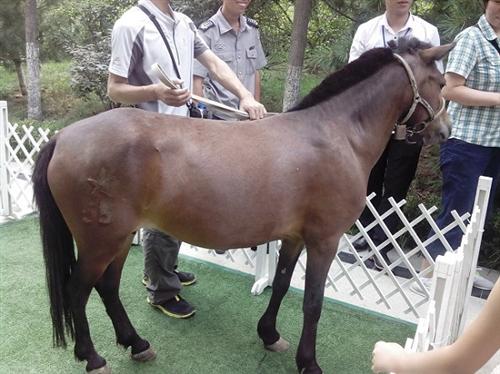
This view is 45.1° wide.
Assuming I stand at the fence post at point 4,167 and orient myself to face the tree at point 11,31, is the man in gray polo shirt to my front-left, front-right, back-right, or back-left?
back-right

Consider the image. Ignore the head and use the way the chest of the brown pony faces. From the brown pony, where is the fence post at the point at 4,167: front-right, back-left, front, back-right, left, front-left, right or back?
back-left

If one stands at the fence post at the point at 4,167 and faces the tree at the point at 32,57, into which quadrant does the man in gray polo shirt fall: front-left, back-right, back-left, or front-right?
back-right

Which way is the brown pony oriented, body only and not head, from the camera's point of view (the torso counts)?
to the viewer's right

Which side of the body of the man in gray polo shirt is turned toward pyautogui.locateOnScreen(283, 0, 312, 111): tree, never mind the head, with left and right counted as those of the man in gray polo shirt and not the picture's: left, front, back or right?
left

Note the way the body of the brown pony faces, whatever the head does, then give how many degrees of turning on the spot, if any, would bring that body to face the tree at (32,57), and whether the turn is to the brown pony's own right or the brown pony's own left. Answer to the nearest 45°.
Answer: approximately 135° to the brown pony's own left

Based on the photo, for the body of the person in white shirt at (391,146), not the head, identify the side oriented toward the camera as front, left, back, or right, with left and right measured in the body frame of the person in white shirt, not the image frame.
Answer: front

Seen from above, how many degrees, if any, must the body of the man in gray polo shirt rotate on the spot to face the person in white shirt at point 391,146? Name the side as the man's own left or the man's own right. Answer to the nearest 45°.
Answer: approximately 90° to the man's own left

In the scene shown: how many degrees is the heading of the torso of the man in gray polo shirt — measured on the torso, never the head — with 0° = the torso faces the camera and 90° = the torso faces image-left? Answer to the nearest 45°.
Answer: approximately 315°

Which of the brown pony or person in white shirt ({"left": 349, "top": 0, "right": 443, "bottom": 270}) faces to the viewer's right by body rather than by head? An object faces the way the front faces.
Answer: the brown pony

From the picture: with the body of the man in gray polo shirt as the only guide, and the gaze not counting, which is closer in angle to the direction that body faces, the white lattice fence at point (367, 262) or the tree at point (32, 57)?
the white lattice fence

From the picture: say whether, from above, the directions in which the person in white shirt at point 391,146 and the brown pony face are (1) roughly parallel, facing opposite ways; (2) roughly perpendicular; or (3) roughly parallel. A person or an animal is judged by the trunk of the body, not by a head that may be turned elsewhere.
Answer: roughly perpendicular

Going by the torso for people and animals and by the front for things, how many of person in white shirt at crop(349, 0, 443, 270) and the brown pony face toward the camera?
1

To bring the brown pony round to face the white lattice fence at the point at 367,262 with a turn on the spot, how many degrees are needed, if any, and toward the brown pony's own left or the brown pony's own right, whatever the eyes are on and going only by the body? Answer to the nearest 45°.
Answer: approximately 45° to the brown pony's own left
